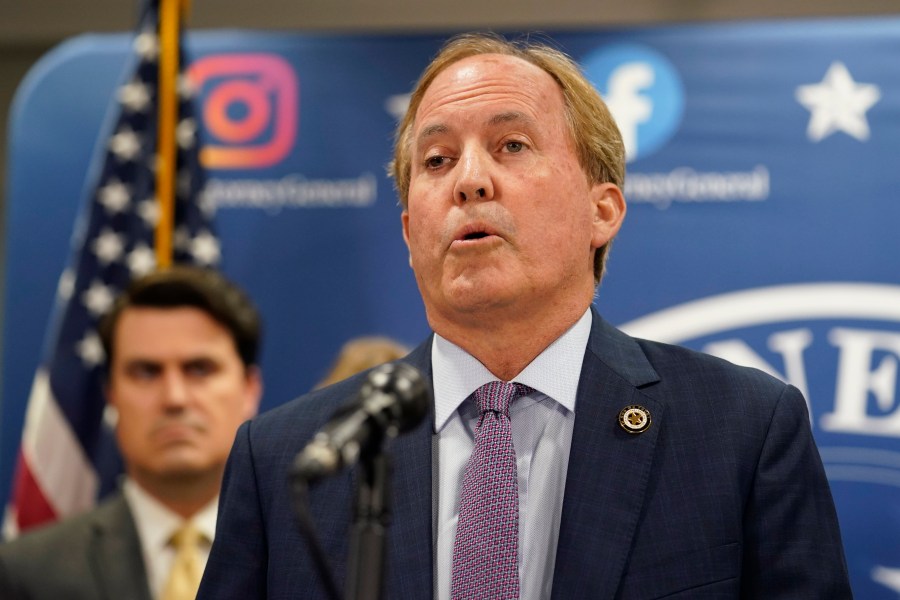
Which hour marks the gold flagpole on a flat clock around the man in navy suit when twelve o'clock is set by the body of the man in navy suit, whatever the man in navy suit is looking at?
The gold flagpole is roughly at 5 o'clock from the man in navy suit.

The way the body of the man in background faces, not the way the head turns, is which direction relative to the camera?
toward the camera

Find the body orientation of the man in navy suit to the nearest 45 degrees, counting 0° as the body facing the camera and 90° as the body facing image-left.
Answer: approximately 0°

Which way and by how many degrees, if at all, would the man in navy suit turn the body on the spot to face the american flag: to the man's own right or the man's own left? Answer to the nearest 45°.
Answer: approximately 135° to the man's own right

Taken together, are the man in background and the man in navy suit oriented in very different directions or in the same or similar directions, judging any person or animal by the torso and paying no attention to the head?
same or similar directions

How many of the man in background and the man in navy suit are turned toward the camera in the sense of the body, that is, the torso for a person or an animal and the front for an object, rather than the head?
2

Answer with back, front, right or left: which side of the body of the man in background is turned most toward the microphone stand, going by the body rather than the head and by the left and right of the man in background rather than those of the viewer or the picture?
front
